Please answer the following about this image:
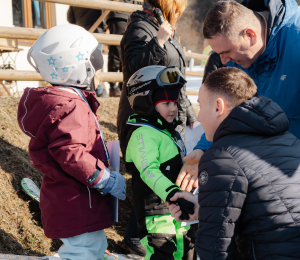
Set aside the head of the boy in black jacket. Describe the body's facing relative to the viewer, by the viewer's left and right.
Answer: facing away from the viewer and to the left of the viewer

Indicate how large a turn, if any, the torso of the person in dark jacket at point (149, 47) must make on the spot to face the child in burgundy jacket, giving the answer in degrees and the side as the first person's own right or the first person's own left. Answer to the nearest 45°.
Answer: approximately 90° to the first person's own right

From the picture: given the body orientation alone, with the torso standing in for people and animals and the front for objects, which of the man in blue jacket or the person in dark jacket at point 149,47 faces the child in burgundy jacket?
the man in blue jacket

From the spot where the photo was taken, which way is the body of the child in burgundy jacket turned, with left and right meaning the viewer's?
facing to the right of the viewer

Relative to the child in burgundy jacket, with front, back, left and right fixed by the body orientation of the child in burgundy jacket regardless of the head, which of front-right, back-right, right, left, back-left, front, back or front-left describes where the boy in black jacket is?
front-right

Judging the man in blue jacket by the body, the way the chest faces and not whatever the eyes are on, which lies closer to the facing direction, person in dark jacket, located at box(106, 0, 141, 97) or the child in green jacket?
the child in green jacket

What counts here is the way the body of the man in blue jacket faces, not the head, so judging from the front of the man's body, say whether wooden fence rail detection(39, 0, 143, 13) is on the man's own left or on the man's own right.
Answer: on the man's own right

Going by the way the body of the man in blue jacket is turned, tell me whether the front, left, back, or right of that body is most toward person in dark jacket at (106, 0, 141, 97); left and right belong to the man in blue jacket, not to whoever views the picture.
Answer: right

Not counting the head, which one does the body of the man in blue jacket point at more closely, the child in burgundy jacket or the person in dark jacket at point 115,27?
the child in burgundy jacket
